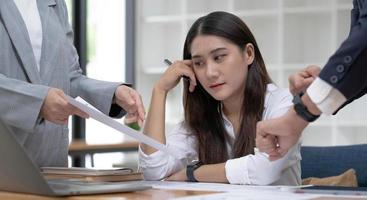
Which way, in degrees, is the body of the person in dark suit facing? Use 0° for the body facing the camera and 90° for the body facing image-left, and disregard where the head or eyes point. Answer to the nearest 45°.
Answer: approximately 90°

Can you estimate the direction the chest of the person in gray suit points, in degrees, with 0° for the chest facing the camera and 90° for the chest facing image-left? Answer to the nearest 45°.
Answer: approximately 315°

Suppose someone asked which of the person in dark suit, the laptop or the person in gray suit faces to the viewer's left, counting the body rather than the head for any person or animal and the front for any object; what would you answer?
the person in dark suit

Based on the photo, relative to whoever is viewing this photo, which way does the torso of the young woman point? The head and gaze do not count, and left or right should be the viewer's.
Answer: facing the viewer and to the left of the viewer

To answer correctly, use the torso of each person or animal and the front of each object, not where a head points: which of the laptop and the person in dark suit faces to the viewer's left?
the person in dark suit

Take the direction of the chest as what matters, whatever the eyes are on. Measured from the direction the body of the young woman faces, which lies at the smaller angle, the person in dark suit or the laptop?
the laptop

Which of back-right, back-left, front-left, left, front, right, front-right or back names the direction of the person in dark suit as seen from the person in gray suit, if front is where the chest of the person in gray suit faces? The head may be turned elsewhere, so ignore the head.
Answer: front

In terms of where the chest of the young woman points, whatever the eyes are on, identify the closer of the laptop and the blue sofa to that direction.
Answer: the laptop

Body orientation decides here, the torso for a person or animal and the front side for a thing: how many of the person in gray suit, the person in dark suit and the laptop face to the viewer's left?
1

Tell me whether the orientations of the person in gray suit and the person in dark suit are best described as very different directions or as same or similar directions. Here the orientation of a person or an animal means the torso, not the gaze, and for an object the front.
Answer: very different directions

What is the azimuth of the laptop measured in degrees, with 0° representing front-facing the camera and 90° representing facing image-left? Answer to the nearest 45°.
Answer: approximately 225°

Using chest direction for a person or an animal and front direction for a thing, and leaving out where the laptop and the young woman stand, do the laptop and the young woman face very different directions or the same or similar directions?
very different directions

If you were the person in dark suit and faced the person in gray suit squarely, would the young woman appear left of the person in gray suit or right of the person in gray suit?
right

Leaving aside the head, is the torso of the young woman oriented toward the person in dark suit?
no

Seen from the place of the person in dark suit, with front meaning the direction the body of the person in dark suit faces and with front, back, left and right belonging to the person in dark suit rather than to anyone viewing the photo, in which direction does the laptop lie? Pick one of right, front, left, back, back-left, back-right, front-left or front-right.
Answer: front
